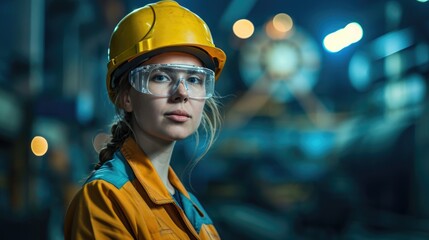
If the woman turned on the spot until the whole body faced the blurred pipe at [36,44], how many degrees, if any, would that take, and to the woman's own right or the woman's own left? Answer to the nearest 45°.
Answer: approximately 135° to the woman's own left

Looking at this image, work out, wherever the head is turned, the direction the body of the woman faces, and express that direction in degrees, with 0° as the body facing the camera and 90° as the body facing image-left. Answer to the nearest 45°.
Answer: approximately 315°
